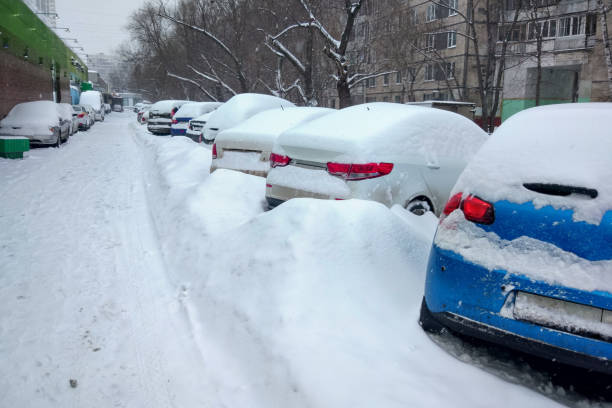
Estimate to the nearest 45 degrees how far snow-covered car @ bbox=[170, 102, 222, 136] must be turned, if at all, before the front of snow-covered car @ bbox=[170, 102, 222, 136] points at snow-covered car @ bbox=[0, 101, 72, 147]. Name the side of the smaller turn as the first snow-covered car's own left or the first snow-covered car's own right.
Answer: approximately 135° to the first snow-covered car's own left

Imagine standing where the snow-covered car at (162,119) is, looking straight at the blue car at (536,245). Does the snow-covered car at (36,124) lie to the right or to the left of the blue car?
right

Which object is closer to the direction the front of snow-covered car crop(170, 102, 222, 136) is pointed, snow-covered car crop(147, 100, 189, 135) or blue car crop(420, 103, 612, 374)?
the snow-covered car

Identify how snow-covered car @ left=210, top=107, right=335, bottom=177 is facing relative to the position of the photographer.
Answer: facing away from the viewer and to the right of the viewer

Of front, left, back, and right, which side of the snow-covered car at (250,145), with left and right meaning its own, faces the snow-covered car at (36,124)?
left

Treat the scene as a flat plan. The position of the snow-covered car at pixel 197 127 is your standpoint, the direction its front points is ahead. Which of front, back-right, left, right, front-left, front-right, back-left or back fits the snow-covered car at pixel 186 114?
front-left

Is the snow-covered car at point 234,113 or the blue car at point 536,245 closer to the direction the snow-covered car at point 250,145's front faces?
the snow-covered car
